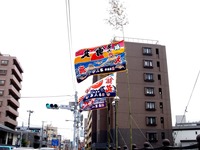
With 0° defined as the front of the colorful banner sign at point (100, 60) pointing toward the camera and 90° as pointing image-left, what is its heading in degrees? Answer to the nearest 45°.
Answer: approximately 0°

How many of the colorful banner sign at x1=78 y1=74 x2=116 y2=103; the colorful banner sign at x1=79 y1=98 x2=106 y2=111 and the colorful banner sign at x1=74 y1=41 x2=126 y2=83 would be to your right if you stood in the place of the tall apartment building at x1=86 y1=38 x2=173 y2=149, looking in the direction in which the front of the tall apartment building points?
0

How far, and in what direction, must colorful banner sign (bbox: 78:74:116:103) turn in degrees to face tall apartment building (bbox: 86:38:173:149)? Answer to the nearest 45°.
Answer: approximately 180°

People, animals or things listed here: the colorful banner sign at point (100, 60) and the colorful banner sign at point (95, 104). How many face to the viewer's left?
0

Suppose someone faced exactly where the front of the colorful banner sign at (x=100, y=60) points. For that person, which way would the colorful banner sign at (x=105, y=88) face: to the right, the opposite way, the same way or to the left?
the same way

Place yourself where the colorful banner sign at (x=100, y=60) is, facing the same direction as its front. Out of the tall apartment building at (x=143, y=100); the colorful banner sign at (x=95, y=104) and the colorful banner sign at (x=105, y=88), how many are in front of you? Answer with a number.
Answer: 0

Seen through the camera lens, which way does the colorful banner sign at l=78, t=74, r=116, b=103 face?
facing the viewer

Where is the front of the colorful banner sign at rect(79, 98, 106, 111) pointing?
toward the camera
